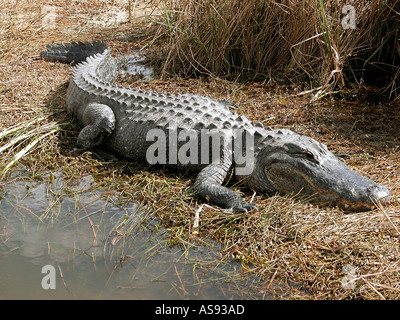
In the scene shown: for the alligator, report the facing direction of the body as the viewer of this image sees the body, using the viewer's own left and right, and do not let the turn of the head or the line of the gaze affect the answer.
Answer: facing the viewer and to the right of the viewer
